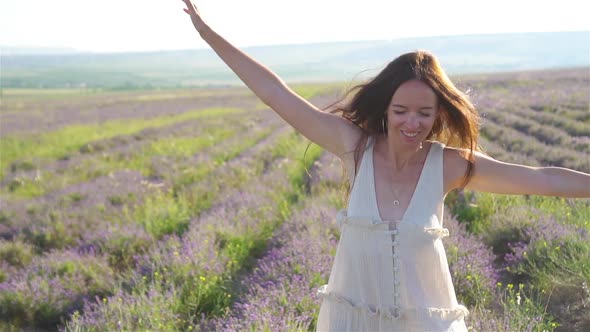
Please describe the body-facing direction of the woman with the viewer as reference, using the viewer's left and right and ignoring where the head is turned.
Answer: facing the viewer
